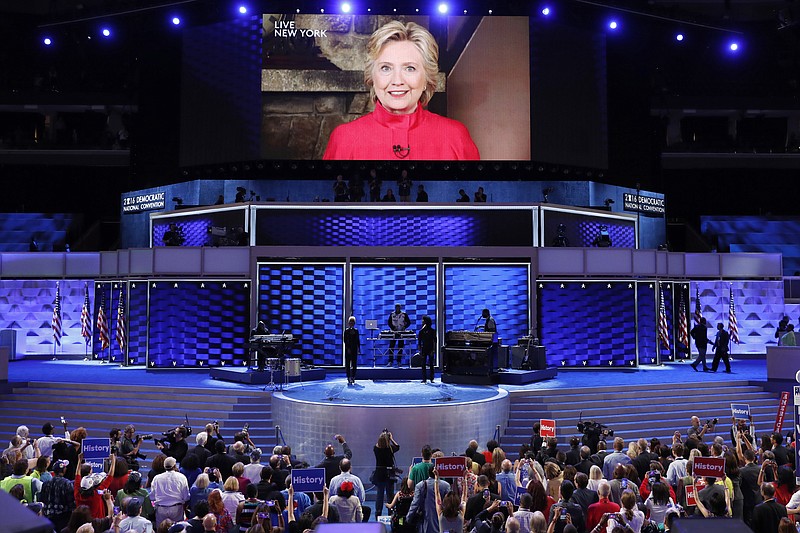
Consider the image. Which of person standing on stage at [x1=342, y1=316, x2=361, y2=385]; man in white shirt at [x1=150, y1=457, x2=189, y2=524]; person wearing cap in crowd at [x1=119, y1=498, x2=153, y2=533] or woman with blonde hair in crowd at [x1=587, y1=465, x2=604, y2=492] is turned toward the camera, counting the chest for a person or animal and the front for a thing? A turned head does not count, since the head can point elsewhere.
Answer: the person standing on stage

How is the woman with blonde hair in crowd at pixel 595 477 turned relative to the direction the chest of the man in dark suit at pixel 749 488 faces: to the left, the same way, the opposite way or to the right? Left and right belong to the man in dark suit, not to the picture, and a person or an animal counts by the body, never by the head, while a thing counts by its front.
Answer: the same way

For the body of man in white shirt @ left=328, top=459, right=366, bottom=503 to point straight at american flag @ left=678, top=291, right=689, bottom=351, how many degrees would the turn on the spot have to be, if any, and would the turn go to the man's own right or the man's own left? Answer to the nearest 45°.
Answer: approximately 45° to the man's own right

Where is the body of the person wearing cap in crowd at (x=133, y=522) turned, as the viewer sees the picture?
away from the camera

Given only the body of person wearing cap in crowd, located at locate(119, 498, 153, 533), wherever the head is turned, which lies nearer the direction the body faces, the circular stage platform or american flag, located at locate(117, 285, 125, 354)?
the american flag

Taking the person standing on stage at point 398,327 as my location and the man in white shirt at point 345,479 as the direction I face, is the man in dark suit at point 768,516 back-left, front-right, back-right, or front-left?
front-left

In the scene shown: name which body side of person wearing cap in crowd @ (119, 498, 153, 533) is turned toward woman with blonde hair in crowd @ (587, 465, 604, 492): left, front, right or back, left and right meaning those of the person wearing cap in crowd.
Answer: right

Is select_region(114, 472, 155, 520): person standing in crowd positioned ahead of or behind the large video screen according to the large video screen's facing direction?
ahead

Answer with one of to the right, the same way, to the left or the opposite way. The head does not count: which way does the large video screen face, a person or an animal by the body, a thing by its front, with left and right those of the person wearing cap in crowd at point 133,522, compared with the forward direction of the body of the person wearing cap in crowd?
the opposite way

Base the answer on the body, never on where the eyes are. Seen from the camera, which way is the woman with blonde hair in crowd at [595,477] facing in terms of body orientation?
away from the camera

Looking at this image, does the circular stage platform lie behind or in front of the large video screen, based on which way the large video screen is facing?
in front

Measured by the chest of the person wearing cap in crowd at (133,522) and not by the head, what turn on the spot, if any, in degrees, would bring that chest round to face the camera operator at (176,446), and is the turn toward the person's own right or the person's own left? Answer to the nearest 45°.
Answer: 0° — they already face them

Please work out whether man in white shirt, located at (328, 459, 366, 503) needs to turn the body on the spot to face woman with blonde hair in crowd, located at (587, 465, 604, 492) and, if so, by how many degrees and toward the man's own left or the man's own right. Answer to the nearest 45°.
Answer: approximately 135° to the man's own right

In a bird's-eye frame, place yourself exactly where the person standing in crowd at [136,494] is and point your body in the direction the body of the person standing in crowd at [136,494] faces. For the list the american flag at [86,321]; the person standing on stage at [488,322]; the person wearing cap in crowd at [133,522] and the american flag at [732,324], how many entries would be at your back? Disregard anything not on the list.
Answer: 1

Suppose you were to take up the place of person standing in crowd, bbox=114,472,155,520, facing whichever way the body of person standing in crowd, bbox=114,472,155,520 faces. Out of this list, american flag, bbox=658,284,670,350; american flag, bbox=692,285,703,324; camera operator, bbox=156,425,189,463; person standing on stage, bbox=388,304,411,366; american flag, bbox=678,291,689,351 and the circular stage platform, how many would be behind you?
0

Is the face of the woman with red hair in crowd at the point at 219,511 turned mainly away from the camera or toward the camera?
away from the camera

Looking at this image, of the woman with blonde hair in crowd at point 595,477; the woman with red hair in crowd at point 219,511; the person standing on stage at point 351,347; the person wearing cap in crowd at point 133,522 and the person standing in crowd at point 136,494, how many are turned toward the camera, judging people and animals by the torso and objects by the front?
1

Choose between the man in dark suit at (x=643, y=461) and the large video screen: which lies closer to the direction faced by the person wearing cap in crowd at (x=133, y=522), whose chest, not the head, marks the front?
the large video screen

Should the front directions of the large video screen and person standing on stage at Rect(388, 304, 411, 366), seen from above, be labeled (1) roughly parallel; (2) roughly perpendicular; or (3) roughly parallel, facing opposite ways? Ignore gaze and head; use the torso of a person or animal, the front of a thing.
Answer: roughly parallel

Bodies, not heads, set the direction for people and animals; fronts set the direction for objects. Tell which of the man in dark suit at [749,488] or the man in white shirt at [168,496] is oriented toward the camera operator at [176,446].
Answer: the man in white shirt

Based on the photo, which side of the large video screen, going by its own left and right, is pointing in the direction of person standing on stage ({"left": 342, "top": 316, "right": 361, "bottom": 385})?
front

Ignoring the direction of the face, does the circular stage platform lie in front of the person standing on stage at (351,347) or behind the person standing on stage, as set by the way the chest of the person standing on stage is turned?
in front

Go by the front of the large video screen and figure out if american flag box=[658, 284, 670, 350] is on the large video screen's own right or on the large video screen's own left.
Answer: on the large video screen's own left

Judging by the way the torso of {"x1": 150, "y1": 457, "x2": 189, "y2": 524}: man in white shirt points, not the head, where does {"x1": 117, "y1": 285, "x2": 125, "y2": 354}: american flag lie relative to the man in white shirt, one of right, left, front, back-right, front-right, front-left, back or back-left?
front

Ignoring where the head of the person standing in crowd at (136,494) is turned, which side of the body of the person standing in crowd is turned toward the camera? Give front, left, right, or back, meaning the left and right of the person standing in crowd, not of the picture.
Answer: back

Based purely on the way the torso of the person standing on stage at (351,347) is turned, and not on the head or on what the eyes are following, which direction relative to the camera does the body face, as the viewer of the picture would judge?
toward the camera
